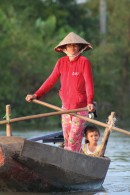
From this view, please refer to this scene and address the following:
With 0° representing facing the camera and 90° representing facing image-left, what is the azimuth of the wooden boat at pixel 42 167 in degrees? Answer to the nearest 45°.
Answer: approximately 45°

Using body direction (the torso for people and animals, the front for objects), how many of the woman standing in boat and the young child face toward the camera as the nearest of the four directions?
2
